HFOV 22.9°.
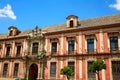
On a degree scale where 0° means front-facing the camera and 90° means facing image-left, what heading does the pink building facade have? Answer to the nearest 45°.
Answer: approximately 45°
